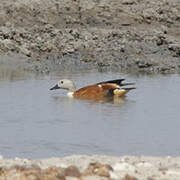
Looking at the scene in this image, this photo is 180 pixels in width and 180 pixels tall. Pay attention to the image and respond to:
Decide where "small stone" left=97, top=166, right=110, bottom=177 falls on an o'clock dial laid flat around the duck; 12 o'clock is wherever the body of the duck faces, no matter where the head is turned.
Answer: The small stone is roughly at 9 o'clock from the duck.

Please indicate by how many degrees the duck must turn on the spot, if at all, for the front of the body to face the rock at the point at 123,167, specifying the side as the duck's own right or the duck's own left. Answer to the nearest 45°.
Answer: approximately 90° to the duck's own left

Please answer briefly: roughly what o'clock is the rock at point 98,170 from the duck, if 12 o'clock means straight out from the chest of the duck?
The rock is roughly at 9 o'clock from the duck.

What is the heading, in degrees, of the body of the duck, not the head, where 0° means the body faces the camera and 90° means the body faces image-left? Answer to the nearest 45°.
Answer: approximately 90°

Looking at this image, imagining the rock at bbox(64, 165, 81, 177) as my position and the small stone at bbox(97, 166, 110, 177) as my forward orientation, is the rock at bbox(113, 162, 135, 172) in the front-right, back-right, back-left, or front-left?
front-left

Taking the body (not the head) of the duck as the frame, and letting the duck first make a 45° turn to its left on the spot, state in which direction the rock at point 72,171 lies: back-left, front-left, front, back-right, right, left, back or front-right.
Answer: front-left
